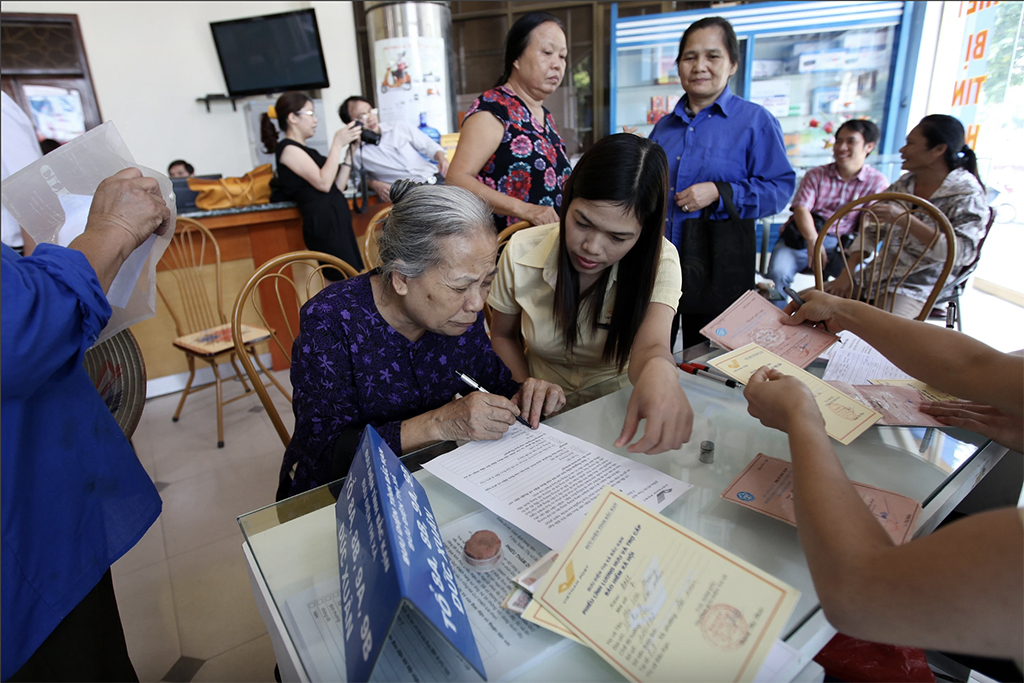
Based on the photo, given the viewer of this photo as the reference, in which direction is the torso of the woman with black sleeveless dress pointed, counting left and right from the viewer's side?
facing to the right of the viewer

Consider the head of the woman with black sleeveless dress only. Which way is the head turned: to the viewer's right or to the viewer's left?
to the viewer's right

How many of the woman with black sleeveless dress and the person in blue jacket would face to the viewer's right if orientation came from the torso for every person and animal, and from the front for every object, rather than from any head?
2

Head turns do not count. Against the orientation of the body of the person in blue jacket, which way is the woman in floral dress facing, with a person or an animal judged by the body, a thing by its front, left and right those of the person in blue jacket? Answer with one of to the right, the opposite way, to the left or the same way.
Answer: to the right

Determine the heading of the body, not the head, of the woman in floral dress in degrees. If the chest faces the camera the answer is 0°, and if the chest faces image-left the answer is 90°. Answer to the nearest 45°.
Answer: approximately 315°

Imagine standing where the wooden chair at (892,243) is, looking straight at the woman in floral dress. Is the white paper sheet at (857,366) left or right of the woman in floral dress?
left

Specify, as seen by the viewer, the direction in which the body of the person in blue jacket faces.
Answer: to the viewer's right

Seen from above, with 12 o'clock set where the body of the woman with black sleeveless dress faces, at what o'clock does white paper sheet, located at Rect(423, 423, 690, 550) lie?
The white paper sheet is roughly at 3 o'clock from the woman with black sleeveless dress.

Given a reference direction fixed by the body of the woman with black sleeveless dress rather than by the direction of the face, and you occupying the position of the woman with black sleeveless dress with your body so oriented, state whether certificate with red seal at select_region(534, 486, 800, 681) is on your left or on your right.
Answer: on your right
